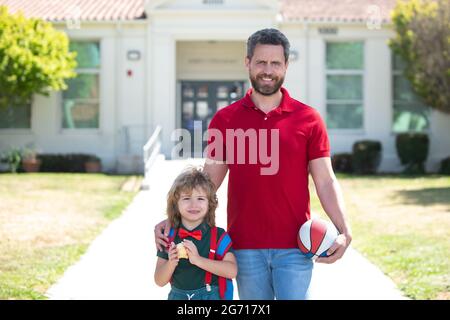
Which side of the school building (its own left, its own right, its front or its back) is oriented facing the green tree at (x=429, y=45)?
left

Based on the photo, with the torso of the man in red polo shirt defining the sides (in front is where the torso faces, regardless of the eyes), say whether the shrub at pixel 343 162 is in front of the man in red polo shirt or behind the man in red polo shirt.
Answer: behind

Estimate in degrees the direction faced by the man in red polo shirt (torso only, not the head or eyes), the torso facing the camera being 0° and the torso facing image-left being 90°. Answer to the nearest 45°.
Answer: approximately 0°

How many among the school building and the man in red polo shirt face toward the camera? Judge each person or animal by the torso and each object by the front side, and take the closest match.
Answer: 2

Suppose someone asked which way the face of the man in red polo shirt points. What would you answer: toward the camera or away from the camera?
toward the camera

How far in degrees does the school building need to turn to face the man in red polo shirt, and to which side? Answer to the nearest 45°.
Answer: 0° — it already faces them

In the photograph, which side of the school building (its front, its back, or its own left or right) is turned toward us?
front

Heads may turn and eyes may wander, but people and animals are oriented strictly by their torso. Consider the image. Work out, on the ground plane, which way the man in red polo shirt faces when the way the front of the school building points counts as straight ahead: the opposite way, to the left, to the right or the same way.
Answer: the same way

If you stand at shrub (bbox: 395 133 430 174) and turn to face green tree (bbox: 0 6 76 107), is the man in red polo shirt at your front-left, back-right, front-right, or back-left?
front-left

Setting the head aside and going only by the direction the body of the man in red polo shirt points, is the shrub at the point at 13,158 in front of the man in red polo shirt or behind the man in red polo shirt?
behind

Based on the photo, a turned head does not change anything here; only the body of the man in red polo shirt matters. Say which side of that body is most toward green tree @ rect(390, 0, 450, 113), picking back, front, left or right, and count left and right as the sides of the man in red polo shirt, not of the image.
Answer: back
